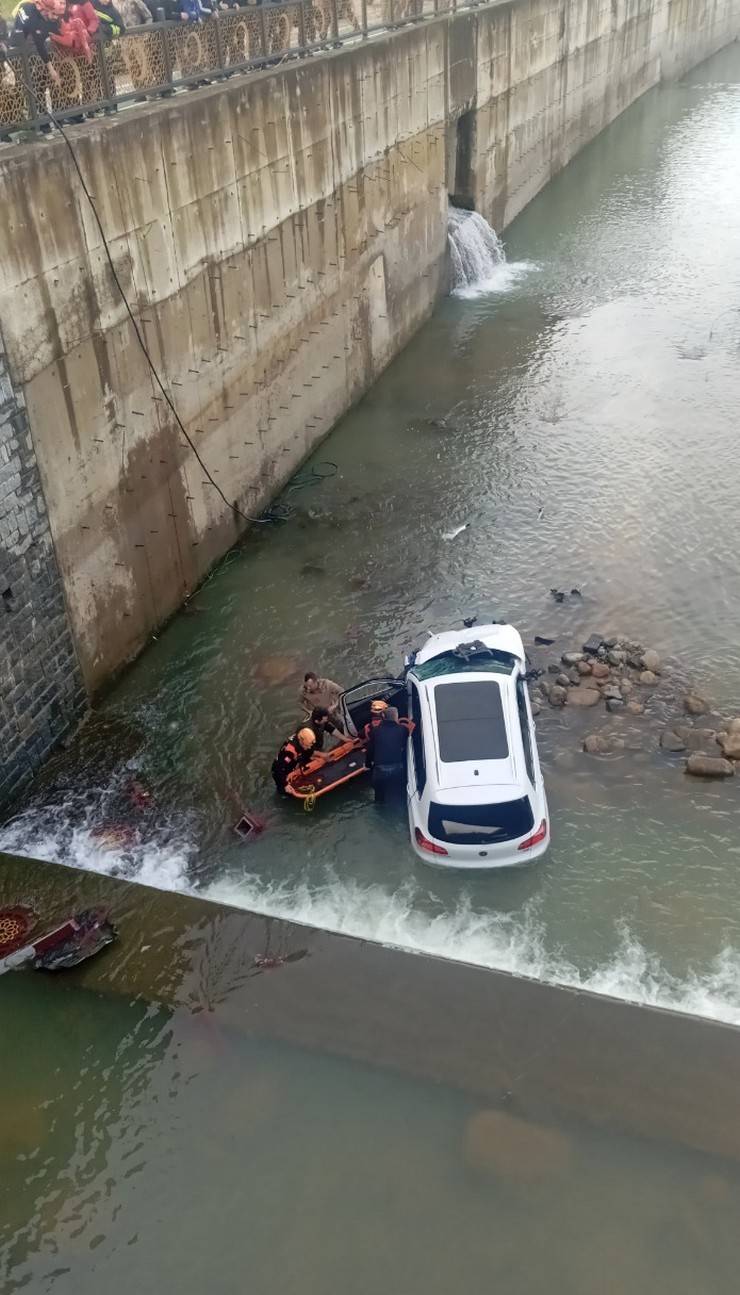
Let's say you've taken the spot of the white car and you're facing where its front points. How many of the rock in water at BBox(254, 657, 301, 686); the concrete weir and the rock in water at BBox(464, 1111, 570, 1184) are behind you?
2

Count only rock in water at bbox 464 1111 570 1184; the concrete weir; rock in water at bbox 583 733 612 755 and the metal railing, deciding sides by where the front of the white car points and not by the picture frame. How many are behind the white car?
2

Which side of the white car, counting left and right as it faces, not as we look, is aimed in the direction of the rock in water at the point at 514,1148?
back

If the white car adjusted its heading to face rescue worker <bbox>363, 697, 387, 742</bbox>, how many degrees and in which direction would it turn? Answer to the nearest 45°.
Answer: approximately 45° to its left

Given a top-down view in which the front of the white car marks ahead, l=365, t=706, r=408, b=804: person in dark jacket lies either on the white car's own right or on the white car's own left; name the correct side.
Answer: on the white car's own left

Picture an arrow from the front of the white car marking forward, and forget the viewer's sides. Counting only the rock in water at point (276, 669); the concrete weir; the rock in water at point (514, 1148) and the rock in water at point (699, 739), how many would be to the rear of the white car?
2

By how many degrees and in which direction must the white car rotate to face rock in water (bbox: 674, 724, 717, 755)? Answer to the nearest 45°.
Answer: approximately 45° to its right

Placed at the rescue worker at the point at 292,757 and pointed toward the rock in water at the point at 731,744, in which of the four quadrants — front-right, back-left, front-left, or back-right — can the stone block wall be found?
back-left

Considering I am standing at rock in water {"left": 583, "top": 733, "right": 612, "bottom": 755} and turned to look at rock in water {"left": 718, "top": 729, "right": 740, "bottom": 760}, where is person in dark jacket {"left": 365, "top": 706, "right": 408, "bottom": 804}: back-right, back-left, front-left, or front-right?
back-right

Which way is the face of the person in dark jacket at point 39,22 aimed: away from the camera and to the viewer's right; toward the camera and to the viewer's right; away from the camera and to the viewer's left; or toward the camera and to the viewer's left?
toward the camera and to the viewer's right

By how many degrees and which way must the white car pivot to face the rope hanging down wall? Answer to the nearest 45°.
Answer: approximately 45° to its left

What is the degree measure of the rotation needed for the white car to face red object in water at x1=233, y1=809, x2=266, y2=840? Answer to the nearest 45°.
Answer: approximately 90° to its left

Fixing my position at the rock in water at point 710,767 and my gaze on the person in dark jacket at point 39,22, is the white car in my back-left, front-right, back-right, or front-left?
front-left

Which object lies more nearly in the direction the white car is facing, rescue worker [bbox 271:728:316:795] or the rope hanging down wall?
the rope hanging down wall

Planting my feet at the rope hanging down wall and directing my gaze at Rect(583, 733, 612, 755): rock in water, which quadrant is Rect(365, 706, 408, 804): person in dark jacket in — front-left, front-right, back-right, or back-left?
front-right

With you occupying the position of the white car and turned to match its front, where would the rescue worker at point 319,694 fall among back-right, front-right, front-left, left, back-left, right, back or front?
front-left

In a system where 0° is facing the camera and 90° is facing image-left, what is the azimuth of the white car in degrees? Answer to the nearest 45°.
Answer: approximately 180°
